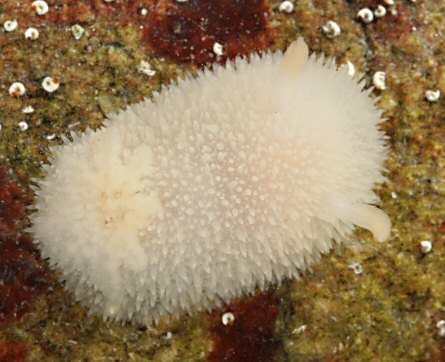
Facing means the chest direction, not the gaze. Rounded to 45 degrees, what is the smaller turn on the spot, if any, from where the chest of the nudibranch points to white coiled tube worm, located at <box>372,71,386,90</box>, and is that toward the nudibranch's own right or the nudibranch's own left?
approximately 45° to the nudibranch's own left

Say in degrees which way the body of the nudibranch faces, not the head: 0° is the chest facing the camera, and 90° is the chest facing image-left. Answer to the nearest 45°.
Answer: approximately 270°

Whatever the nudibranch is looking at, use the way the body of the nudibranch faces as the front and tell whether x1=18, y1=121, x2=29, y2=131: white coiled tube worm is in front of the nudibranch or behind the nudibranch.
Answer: behind

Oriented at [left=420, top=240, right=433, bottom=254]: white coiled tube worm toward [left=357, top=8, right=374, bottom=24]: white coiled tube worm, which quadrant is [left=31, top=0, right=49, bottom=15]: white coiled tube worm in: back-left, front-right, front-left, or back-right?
front-left

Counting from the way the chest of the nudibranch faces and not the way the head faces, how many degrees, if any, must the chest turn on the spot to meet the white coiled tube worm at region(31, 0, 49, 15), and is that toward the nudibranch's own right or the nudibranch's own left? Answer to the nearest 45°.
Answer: approximately 135° to the nudibranch's own left
